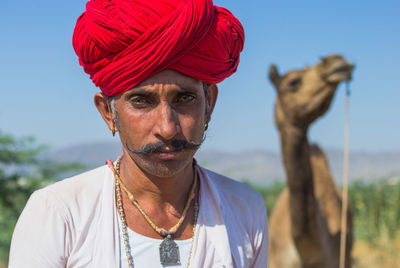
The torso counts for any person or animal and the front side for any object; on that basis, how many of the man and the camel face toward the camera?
2

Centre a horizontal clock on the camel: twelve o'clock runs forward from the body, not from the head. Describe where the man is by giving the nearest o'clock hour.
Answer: The man is roughly at 12 o'clock from the camel.

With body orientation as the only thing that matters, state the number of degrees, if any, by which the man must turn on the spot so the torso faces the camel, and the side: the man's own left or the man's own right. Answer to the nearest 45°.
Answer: approximately 135° to the man's own left

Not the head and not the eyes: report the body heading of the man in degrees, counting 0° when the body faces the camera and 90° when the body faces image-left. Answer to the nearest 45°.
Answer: approximately 0°

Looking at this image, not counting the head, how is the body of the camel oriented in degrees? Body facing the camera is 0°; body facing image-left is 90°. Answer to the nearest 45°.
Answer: approximately 0°
